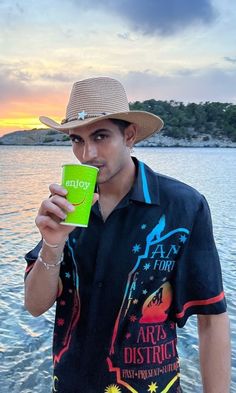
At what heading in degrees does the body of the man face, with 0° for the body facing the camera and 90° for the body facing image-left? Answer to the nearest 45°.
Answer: approximately 45°
